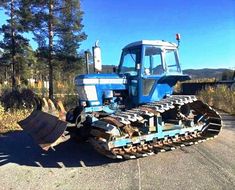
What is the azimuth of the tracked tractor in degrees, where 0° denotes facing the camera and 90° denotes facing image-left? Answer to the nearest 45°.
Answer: approximately 45°
